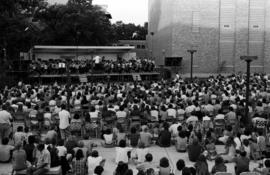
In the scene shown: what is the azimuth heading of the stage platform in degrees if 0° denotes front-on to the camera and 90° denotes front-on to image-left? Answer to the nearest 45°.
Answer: approximately 0°

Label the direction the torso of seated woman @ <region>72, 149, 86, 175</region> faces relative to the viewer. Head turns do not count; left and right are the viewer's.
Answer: facing away from the viewer

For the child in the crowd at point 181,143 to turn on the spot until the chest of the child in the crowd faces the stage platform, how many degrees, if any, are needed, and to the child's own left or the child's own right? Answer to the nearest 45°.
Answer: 0° — they already face it

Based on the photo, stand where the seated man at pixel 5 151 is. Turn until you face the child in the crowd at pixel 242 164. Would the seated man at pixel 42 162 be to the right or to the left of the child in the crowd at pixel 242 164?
right

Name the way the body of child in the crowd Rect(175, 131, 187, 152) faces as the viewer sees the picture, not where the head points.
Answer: away from the camera

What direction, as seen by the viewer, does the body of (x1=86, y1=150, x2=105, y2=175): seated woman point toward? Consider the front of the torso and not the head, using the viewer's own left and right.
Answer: facing away from the viewer

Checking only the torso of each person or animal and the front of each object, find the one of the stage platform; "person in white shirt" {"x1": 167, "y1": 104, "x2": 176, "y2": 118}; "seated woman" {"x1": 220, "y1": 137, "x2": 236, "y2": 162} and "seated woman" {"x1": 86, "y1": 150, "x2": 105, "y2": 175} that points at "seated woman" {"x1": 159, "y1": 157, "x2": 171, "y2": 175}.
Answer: the stage platform

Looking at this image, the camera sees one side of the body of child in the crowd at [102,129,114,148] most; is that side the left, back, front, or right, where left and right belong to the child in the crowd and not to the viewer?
back

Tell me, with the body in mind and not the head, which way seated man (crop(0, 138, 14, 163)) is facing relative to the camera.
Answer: away from the camera

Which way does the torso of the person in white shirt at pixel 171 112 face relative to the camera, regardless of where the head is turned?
away from the camera

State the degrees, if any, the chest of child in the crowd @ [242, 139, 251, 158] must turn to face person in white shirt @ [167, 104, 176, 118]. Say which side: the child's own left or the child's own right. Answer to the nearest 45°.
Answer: approximately 45° to the child's own left
